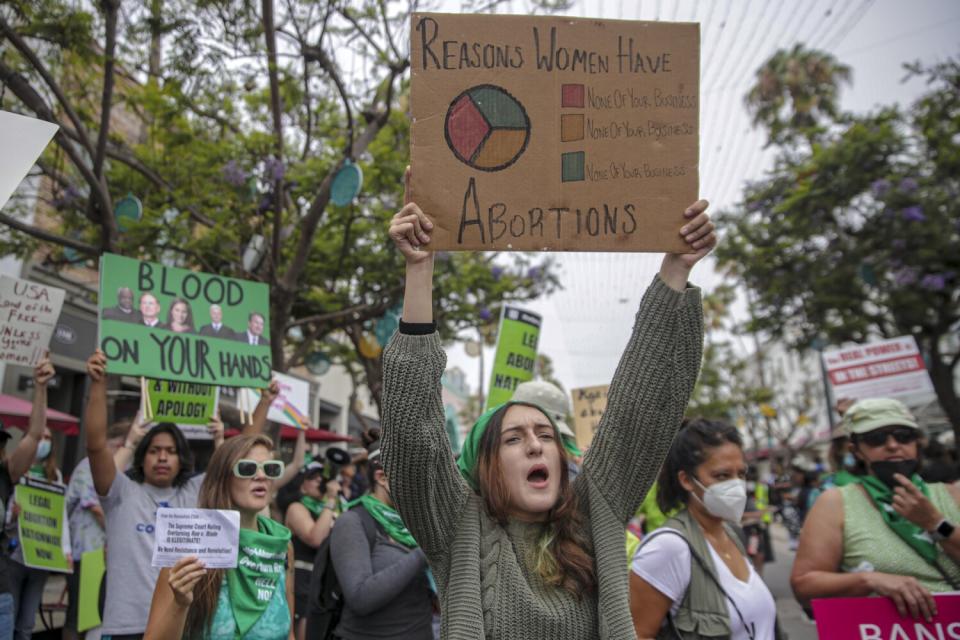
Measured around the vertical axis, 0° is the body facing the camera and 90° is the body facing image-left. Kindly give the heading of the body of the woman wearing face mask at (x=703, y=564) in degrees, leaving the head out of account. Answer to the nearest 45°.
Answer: approximately 315°

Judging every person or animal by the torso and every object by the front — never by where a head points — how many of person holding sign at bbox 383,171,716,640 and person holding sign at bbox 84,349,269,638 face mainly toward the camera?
2

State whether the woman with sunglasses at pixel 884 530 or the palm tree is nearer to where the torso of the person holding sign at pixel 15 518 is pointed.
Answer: the woman with sunglasses

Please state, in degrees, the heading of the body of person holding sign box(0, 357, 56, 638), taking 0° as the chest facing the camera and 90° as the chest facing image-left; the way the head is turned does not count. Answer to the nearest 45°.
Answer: approximately 315°

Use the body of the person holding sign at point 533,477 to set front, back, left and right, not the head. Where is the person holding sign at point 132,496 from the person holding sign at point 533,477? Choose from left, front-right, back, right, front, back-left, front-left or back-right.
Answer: back-right

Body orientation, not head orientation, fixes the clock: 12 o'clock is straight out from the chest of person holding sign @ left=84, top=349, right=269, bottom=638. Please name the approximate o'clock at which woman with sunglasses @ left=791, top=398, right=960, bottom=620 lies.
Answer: The woman with sunglasses is roughly at 10 o'clock from the person holding sign.
